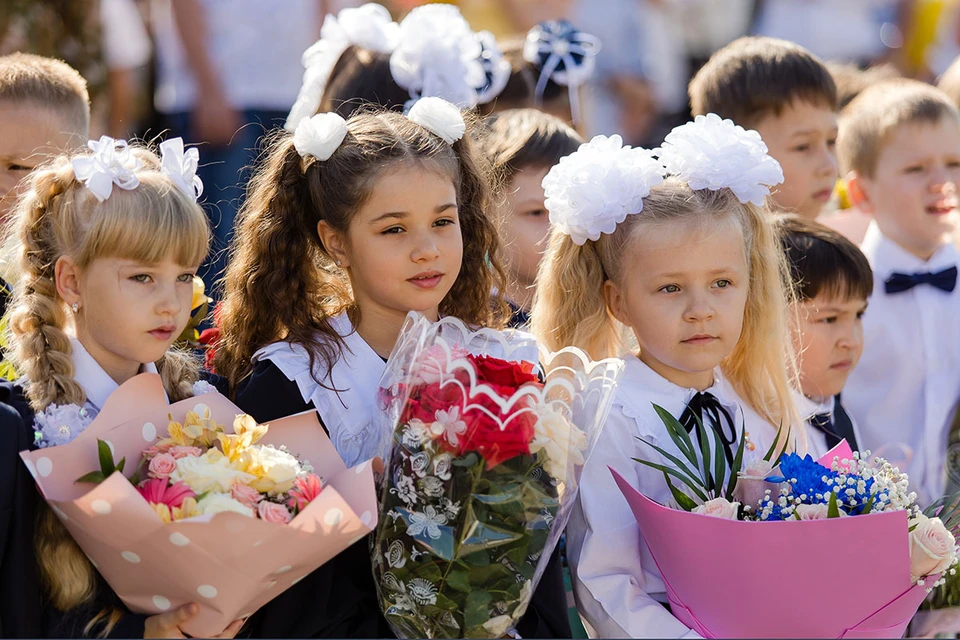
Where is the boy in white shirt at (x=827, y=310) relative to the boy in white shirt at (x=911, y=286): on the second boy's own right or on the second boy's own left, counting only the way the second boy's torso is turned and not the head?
on the second boy's own right

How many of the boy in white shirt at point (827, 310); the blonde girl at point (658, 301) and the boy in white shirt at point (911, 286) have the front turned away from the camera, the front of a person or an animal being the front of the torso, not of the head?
0

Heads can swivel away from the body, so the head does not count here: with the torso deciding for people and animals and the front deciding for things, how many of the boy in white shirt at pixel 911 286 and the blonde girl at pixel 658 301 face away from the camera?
0

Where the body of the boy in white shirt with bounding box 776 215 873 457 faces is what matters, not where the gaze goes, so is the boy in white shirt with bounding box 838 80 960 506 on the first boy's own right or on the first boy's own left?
on the first boy's own left

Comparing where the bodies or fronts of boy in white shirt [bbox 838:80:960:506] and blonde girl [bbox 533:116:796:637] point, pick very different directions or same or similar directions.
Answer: same or similar directions

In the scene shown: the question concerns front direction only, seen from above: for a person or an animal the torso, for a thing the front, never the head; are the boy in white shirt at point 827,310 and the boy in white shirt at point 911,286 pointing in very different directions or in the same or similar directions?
same or similar directions

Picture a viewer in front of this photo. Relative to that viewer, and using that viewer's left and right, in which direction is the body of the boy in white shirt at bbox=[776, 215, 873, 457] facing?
facing the viewer and to the right of the viewer

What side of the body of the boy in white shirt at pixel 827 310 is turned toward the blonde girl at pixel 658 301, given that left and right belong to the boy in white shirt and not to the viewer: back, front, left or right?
right

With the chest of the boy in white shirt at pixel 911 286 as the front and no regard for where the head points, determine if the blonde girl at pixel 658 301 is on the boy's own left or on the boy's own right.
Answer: on the boy's own right

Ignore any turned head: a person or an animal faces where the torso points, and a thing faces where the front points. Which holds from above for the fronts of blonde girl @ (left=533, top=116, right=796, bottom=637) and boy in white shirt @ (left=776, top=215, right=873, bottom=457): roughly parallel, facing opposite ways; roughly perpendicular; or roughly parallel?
roughly parallel

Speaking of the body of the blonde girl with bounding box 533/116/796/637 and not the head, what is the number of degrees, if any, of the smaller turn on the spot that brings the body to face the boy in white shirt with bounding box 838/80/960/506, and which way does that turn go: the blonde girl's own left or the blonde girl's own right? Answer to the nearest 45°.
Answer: approximately 90° to the blonde girl's own left

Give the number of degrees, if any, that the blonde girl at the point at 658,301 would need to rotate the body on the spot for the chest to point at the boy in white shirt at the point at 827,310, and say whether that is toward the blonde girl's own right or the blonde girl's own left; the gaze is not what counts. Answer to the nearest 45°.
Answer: approximately 90° to the blonde girl's own left

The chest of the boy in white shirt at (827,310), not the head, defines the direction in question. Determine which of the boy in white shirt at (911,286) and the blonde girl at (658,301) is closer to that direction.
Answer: the blonde girl
